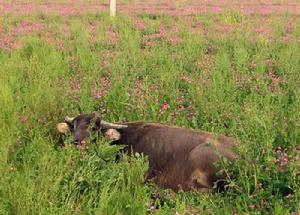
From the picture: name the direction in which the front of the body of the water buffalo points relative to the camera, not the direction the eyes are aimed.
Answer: to the viewer's left
